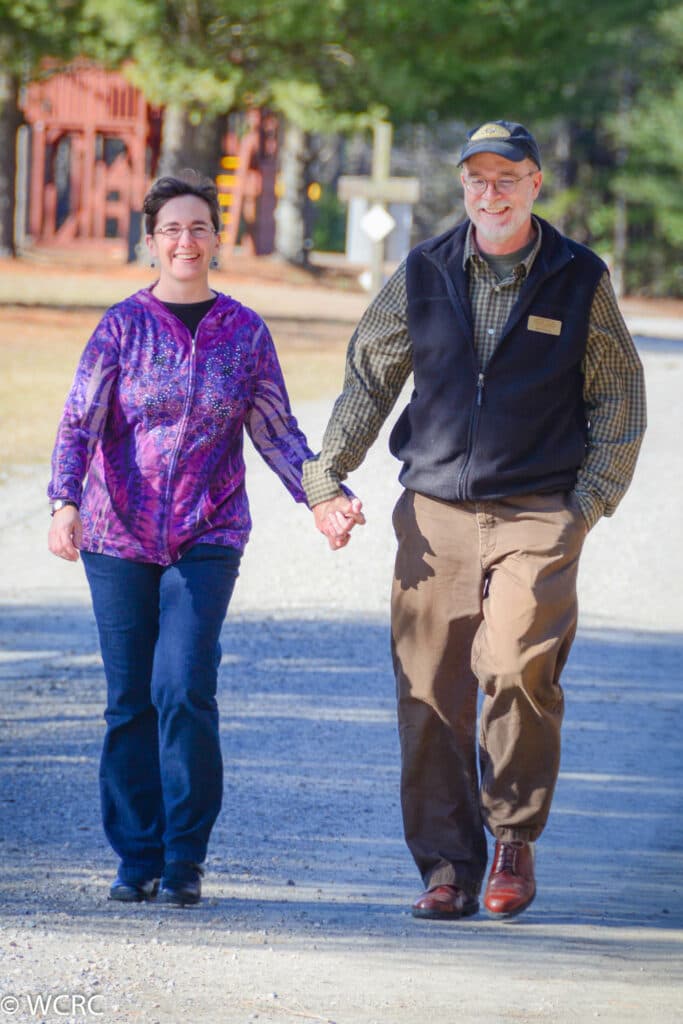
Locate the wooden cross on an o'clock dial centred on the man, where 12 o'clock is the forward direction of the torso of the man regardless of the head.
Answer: The wooden cross is roughly at 6 o'clock from the man.

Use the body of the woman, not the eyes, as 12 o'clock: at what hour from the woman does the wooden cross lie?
The wooden cross is roughly at 6 o'clock from the woman.

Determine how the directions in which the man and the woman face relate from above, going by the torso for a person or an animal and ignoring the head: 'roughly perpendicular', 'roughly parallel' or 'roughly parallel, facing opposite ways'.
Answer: roughly parallel

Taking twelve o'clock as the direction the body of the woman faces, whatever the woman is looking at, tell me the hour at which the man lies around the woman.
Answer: The man is roughly at 9 o'clock from the woman.

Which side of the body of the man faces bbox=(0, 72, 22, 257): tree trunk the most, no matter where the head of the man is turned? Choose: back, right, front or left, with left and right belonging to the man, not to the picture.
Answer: back

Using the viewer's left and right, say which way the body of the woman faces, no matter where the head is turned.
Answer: facing the viewer

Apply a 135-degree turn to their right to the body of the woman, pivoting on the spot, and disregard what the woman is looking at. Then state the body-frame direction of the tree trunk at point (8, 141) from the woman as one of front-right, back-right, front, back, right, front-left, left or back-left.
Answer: front-right

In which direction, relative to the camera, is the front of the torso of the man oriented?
toward the camera

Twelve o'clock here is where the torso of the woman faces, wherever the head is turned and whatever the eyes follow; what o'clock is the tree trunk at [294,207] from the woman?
The tree trunk is roughly at 6 o'clock from the woman.

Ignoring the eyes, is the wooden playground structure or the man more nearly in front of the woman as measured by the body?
the man

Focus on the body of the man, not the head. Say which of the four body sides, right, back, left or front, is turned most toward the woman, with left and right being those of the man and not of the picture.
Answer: right

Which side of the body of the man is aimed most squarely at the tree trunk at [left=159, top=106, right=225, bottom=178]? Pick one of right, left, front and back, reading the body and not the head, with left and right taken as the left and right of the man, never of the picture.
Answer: back

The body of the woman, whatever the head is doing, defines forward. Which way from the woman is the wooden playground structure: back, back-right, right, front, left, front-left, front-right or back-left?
back

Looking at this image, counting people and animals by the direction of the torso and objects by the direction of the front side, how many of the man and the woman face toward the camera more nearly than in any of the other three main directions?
2
